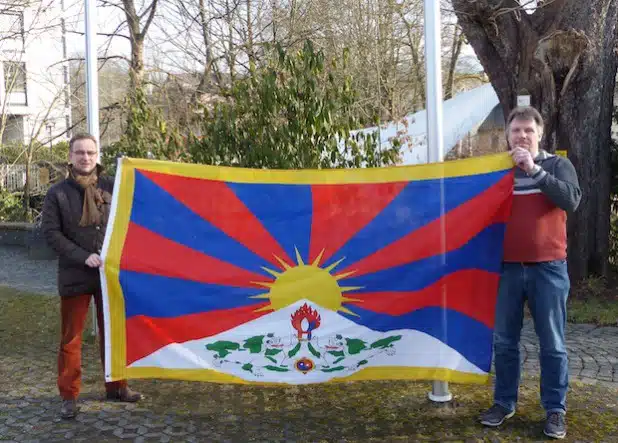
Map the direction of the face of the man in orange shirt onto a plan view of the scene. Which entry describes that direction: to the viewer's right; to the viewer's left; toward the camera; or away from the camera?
toward the camera

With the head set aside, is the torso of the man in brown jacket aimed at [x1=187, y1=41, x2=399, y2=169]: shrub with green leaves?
no

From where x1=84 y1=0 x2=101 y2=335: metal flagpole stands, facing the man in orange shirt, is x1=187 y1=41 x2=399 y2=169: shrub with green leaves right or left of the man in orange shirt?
left

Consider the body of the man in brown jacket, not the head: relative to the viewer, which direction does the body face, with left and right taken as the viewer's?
facing the viewer and to the right of the viewer

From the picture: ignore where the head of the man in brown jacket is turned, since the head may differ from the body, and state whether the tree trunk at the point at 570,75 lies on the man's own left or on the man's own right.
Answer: on the man's own left

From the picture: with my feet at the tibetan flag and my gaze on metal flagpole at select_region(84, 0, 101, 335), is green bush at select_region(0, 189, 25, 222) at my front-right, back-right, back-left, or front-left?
front-right

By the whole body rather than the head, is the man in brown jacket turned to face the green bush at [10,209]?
no

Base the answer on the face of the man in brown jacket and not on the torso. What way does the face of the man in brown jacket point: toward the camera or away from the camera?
toward the camera
